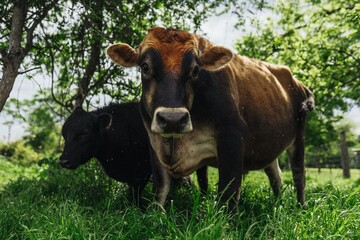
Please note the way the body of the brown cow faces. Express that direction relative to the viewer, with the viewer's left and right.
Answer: facing the viewer and to the left of the viewer

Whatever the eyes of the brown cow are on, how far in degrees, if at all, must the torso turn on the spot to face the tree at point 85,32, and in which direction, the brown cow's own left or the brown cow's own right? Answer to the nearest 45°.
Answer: approximately 90° to the brown cow's own right

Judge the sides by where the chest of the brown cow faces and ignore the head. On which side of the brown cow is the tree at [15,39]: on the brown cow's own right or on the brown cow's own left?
on the brown cow's own right

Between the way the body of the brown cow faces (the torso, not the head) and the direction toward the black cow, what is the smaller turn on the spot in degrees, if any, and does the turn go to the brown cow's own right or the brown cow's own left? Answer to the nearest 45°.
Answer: approximately 90° to the brown cow's own right
